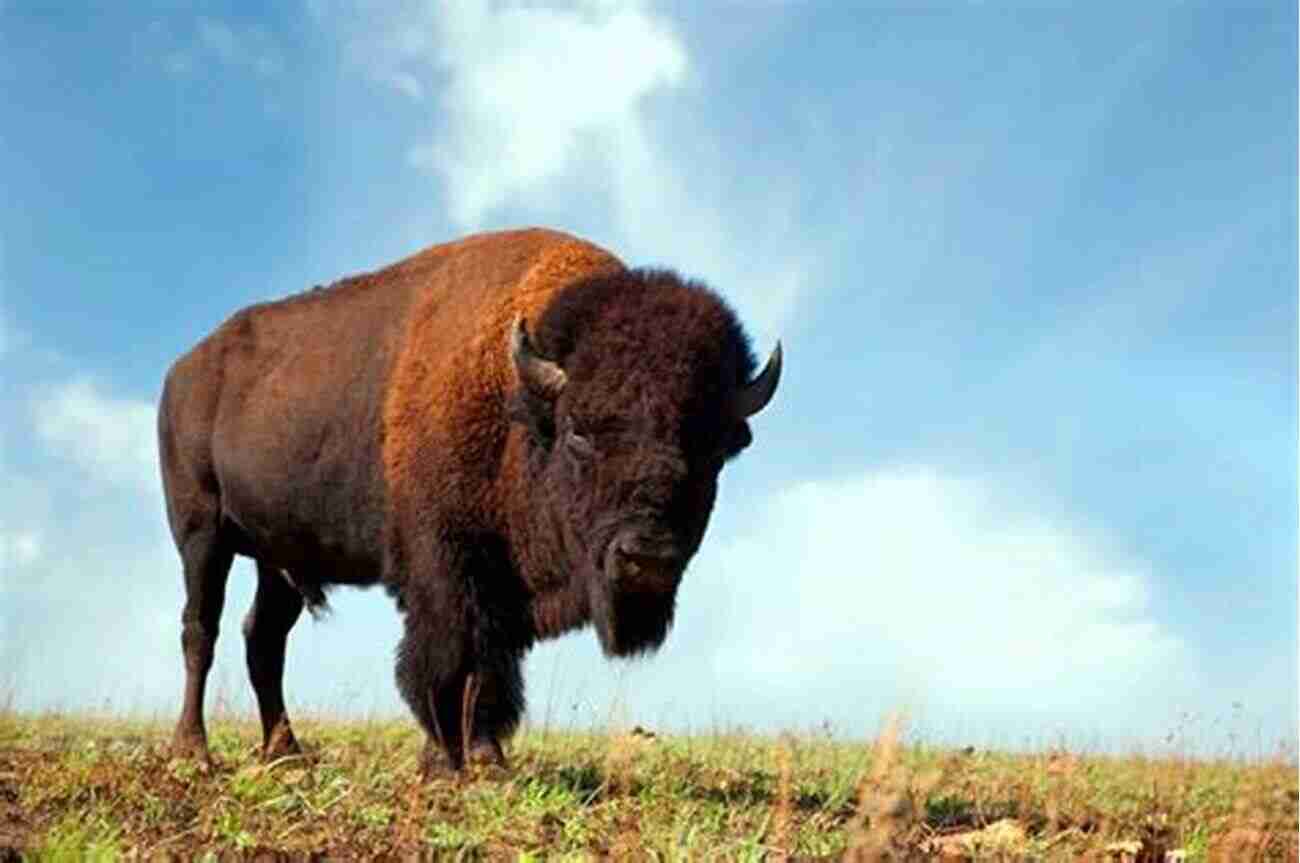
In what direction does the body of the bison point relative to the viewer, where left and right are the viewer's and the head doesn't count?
facing the viewer and to the right of the viewer
